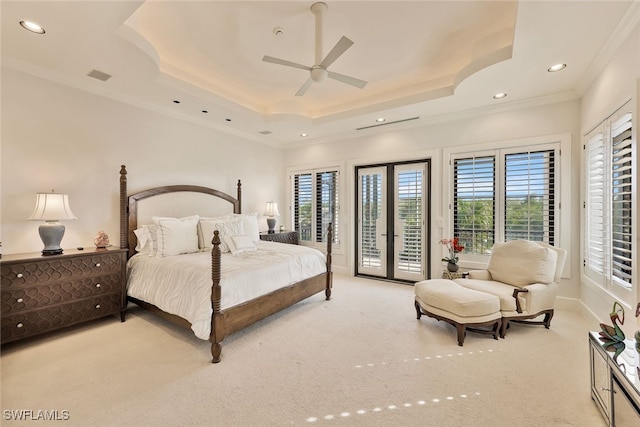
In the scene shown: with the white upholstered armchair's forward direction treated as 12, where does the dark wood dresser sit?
The dark wood dresser is roughly at 12 o'clock from the white upholstered armchair.

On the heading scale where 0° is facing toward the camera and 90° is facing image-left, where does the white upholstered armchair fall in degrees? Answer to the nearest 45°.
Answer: approximately 45°

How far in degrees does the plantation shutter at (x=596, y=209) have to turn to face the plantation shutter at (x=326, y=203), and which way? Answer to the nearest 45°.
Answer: approximately 45° to its right

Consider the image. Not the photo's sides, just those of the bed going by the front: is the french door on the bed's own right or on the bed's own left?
on the bed's own left

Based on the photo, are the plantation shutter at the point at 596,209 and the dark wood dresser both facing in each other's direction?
yes

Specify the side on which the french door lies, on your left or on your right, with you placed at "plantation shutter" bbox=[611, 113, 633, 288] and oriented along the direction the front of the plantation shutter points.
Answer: on your right

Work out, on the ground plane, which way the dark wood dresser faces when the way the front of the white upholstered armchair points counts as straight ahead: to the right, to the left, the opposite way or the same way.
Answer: the opposite way

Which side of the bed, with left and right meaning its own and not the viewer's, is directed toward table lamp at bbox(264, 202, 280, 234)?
left

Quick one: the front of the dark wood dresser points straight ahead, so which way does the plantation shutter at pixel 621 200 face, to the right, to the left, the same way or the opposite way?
the opposite way

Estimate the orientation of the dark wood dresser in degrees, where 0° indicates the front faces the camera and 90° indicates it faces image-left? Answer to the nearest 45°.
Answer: approximately 315°
